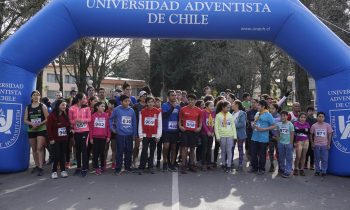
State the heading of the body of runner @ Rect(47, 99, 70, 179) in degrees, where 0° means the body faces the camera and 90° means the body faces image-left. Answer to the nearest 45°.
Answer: approximately 315°

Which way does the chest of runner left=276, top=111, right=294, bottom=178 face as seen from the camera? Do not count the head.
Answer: toward the camera

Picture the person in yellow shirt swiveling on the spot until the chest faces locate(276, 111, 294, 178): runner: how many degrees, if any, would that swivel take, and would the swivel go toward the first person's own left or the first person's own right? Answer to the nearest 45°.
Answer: approximately 90° to the first person's own left

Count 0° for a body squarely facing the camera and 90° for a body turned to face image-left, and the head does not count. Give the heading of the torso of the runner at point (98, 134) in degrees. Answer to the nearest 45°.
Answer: approximately 0°

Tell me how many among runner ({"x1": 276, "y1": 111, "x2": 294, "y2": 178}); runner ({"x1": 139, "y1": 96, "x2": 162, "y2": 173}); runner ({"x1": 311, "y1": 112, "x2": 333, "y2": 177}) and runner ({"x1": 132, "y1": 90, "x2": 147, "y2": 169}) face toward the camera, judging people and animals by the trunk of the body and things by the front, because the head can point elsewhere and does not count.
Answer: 4

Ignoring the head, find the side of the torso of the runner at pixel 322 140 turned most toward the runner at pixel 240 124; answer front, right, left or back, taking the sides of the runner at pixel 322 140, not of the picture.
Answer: right

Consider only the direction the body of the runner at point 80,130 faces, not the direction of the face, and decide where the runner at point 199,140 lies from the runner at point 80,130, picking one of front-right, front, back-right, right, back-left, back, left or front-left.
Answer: left

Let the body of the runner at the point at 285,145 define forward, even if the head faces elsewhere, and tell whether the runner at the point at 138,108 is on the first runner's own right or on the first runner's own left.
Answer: on the first runner's own right

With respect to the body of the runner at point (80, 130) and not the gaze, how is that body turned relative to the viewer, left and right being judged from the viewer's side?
facing the viewer

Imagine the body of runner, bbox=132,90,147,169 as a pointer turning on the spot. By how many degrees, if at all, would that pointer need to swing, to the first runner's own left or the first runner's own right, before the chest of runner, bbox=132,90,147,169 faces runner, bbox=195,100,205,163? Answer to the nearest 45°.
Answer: approximately 90° to the first runner's own left

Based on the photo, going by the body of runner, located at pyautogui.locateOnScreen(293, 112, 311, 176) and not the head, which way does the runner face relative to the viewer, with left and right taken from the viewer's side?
facing the viewer
